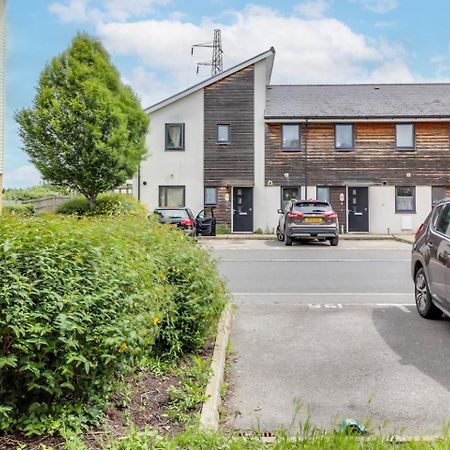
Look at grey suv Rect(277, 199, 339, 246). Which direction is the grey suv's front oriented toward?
away from the camera

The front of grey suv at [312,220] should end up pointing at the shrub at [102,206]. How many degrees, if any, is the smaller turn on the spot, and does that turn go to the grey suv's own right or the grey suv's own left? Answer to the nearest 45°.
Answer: approximately 90° to the grey suv's own left

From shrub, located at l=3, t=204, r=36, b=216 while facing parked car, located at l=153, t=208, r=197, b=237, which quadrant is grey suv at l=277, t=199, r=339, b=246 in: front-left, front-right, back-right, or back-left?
front-right

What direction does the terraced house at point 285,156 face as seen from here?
toward the camera

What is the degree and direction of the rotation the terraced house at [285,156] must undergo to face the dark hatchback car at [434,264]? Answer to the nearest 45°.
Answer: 0° — it already faces it

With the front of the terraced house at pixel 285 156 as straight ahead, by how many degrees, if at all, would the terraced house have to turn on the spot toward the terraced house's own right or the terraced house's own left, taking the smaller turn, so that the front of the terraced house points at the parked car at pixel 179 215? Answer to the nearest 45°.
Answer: approximately 45° to the terraced house's own right

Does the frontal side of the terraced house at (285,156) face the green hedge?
yes

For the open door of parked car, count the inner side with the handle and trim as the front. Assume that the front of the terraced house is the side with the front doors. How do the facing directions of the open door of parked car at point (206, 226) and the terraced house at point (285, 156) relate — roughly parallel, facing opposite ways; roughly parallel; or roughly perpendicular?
roughly parallel

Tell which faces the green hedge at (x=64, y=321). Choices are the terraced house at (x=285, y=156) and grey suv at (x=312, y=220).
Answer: the terraced house
